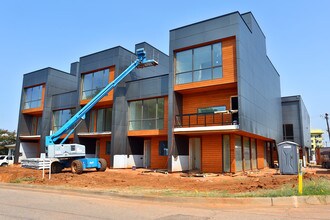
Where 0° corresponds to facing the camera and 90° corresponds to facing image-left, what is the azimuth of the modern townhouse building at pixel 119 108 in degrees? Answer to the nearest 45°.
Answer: approximately 45°

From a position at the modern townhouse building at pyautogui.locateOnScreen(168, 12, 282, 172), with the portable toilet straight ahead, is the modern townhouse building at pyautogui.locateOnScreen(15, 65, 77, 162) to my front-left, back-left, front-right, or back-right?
back-left

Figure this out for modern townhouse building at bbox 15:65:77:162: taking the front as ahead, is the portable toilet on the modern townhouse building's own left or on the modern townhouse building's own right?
on the modern townhouse building's own left

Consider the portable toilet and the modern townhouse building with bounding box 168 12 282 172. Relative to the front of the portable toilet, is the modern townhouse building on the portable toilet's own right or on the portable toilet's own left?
on the portable toilet's own right

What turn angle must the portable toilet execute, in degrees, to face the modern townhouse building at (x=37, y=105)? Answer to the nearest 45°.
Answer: approximately 90° to its right

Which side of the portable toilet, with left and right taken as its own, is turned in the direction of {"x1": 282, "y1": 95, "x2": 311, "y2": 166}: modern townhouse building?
back

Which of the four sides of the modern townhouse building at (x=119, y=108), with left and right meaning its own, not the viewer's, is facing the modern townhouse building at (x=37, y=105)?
right

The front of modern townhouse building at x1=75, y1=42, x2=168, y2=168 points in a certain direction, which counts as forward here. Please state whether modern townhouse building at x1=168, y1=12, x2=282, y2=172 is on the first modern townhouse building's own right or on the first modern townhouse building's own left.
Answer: on the first modern townhouse building's own left

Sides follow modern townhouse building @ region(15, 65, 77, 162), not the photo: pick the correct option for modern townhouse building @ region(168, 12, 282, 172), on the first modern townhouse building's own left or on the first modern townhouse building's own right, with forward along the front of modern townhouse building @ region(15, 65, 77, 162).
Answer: on the first modern townhouse building's own left

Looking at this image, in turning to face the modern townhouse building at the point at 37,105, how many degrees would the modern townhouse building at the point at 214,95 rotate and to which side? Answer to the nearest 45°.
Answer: approximately 90° to its right
